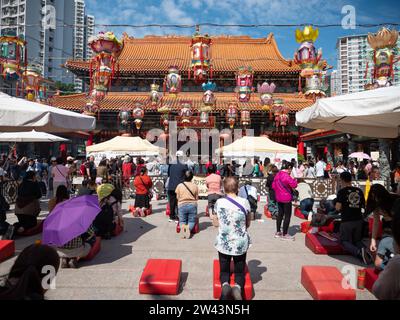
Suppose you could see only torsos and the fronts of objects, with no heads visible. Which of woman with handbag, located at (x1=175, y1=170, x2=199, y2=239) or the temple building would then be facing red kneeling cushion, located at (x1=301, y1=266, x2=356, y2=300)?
the temple building

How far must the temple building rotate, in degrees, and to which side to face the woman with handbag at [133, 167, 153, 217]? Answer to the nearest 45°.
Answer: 0° — it already faces them

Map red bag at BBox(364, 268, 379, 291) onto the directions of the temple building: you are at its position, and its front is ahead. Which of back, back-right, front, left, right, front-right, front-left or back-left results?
front

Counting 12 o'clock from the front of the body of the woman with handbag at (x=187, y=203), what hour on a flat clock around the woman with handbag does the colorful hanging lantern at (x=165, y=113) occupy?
The colorful hanging lantern is roughly at 12 o'clock from the woman with handbag.

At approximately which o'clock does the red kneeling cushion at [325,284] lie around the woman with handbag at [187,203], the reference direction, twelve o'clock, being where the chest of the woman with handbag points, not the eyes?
The red kneeling cushion is roughly at 5 o'clock from the woman with handbag.

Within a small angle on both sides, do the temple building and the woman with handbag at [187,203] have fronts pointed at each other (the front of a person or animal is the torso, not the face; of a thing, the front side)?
yes

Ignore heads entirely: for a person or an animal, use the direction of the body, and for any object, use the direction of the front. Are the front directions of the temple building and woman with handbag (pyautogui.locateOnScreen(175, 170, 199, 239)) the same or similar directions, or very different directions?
very different directions

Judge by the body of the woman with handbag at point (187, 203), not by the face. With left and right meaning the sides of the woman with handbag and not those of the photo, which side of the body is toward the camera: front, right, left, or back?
back

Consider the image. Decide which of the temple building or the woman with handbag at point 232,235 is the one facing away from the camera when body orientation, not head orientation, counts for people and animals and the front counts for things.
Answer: the woman with handbag

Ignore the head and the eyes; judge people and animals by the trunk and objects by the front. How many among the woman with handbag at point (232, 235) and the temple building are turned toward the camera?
1

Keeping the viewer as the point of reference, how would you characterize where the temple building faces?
facing the viewer

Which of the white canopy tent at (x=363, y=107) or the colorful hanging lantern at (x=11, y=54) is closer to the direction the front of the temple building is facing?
the white canopy tent

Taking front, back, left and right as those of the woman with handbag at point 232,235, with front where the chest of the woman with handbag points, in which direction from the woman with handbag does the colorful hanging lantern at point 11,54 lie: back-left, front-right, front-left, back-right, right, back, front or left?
front-left

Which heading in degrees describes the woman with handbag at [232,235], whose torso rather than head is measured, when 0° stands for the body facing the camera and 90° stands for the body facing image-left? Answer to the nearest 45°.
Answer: approximately 180°

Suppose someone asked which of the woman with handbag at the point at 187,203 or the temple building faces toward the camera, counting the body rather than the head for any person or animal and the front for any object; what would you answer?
the temple building

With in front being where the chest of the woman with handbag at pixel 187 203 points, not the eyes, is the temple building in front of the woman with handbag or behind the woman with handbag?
in front
